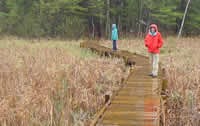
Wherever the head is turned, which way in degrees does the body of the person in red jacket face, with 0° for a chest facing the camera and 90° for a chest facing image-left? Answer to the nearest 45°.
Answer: approximately 0°
